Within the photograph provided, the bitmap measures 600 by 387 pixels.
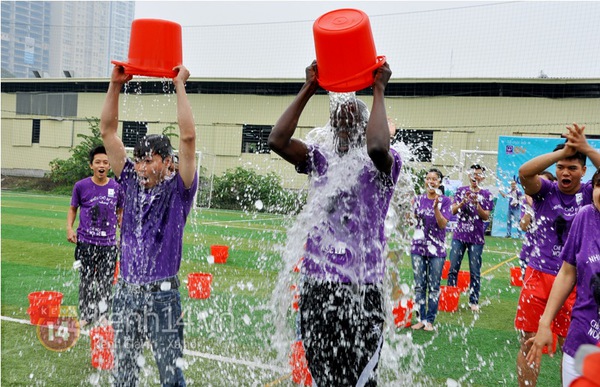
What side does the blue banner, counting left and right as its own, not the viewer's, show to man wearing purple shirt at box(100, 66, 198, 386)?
front

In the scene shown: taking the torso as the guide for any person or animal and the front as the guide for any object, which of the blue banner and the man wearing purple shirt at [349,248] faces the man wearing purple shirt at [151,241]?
the blue banner

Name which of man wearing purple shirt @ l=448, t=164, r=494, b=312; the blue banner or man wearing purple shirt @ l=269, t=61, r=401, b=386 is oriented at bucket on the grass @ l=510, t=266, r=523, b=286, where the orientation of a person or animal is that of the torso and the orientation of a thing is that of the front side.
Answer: the blue banner

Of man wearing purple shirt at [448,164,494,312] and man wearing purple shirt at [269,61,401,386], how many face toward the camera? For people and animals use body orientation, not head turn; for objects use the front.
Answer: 2

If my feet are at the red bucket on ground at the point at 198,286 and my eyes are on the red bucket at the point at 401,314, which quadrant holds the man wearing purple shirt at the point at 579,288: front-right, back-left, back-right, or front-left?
front-right

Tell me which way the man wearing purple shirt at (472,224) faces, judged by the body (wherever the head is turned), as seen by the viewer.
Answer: toward the camera

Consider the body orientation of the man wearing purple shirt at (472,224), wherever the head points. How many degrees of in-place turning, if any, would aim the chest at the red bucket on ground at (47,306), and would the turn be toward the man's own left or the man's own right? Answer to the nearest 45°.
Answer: approximately 45° to the man's own right

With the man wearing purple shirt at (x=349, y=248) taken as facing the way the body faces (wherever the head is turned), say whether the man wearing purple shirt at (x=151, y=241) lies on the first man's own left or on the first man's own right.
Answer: on the first man's own right

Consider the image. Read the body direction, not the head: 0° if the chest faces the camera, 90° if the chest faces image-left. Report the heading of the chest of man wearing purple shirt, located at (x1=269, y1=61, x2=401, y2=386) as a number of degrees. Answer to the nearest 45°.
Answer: approximately 0°

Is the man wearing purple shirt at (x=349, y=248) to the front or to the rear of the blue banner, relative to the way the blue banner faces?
to the front

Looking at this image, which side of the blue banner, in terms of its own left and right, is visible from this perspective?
front
